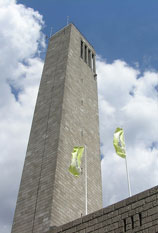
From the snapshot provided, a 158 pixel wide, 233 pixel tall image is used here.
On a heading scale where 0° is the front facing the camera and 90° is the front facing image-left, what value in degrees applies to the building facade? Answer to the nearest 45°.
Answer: approximately 45°
